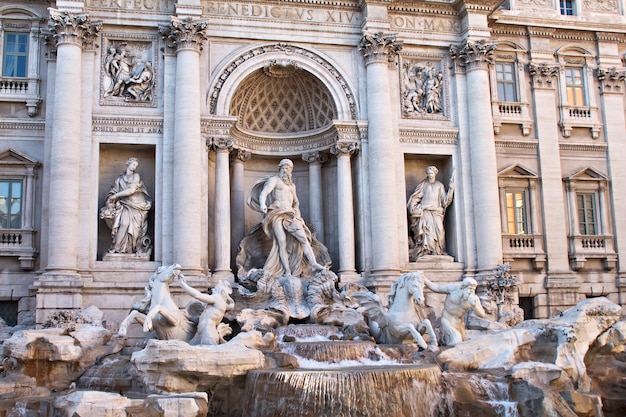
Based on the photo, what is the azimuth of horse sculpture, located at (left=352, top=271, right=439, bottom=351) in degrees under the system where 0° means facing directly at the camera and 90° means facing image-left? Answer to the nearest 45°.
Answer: approximately 315°

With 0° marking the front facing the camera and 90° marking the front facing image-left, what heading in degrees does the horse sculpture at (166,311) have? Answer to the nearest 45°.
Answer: approximately 45°

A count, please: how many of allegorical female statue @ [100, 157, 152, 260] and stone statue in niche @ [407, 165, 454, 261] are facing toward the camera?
2

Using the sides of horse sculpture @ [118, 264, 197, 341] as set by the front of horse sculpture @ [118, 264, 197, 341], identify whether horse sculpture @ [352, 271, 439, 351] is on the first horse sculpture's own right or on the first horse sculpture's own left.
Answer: on the first horse sculpture's own left

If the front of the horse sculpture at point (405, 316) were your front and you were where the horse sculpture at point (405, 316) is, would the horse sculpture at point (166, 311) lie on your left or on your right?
on your right

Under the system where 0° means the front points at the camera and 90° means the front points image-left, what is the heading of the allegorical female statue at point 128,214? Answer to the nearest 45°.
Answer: approximately 0°

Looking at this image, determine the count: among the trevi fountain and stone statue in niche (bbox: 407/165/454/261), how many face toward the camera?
2

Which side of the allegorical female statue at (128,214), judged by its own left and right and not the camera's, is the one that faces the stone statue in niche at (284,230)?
left

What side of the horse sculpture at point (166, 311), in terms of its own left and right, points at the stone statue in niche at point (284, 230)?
back

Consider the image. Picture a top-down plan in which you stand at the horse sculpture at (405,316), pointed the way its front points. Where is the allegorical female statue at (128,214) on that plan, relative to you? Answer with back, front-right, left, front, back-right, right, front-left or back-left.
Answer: back-right

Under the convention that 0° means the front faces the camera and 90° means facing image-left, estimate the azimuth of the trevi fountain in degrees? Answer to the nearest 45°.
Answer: approximately 0°
